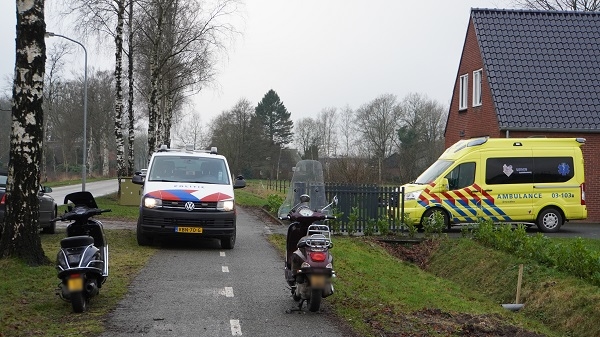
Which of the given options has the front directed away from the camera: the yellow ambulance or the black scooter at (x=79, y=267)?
the black scooter

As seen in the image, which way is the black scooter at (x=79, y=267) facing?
away from the camera

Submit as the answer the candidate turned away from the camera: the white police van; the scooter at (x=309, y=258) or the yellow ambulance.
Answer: the scooter

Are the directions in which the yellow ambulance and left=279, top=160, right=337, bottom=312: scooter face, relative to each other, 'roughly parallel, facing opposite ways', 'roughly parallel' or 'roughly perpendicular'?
roughly perpendicular

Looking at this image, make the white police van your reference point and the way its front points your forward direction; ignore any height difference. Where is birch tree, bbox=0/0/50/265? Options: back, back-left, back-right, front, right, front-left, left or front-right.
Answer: front-right

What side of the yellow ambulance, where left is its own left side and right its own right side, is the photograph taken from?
left

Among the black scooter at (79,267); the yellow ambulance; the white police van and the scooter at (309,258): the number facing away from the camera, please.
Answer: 2

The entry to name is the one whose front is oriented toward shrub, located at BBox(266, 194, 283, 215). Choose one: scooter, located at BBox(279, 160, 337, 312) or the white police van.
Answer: the scooter

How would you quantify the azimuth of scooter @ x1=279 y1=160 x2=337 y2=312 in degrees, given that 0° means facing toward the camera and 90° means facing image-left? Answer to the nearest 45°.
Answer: approximately 180°

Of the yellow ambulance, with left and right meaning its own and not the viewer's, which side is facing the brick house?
right

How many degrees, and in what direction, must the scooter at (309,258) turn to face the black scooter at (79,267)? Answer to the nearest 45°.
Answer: approximately 90° to its left

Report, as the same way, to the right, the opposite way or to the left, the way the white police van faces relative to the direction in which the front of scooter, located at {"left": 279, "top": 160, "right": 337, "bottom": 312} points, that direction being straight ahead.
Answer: the opposite way
